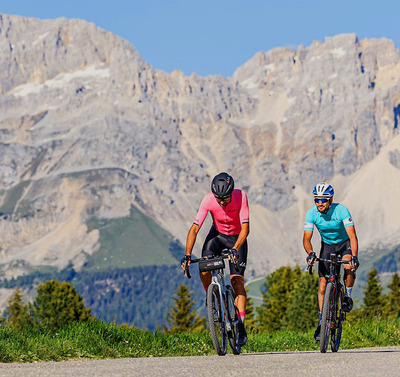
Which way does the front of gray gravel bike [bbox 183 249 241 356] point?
toward the camera

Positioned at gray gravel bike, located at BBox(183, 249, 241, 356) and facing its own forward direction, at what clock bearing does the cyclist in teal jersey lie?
The cyclist in teal jersey is roughly at 8 o'clock from the gray gravel bike.

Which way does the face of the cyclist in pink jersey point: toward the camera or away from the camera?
toward the camera
